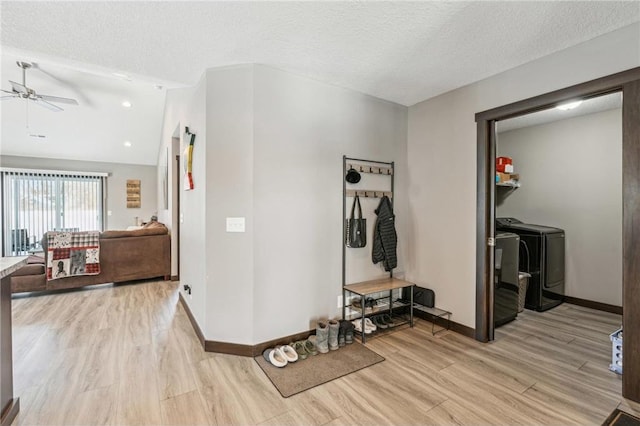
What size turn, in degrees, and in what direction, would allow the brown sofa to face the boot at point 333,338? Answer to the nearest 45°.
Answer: approximately 180°

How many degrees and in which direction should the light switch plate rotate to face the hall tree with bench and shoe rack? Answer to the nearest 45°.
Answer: approximately 90° to its left

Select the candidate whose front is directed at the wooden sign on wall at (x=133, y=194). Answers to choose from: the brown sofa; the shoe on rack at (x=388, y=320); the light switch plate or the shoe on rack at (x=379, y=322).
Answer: the brown sofa

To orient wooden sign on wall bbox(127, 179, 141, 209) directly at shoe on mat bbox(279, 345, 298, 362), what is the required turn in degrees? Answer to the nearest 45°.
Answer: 0° — it already faces it

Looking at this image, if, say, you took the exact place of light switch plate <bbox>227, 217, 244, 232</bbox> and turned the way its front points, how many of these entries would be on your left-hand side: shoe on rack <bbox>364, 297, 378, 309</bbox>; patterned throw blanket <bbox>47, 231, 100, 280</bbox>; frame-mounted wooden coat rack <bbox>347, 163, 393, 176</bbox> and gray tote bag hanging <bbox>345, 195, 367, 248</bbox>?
3
